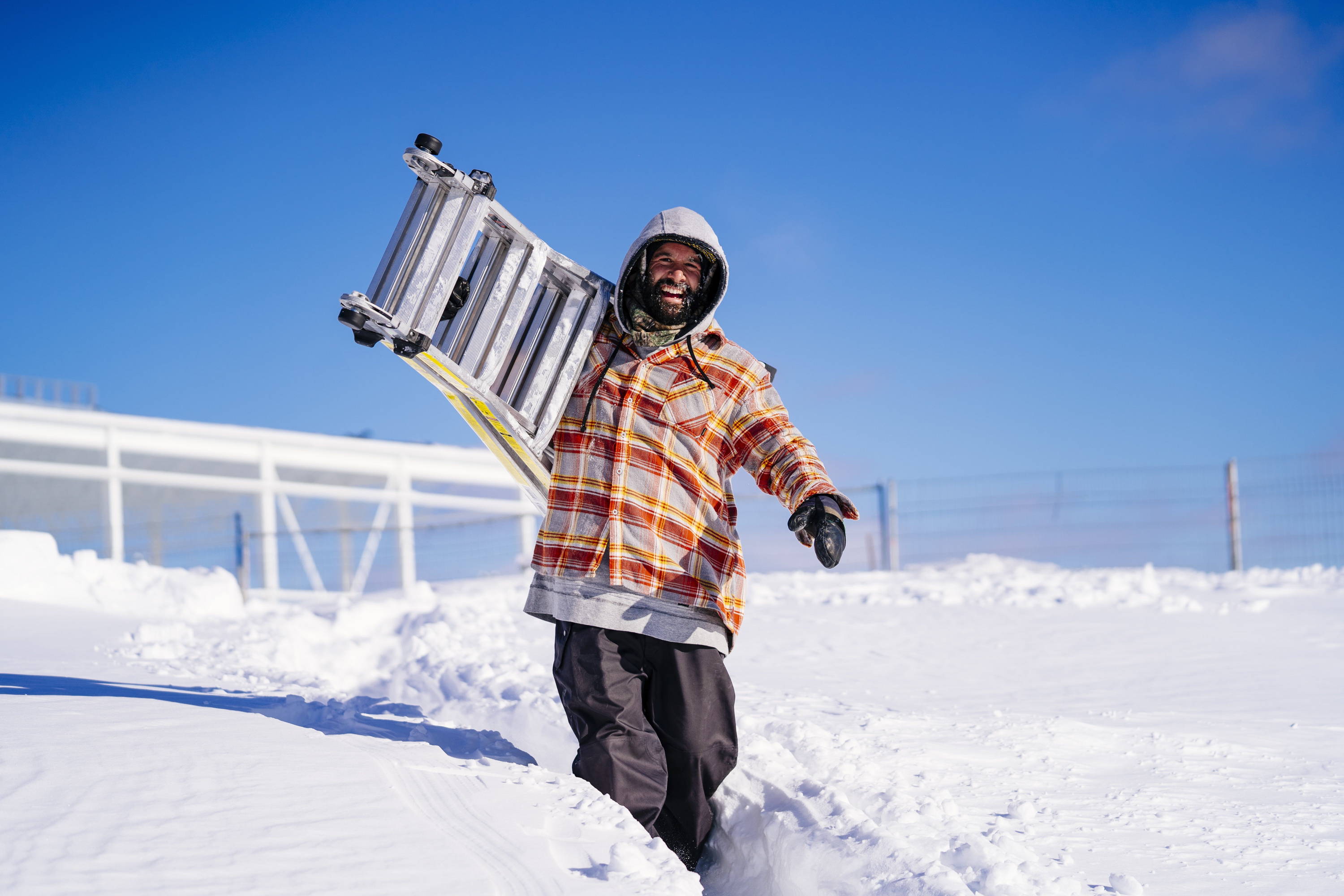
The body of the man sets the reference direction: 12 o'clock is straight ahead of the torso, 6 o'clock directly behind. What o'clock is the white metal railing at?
The white metal railing is roughly at 5 o'clock from the man.

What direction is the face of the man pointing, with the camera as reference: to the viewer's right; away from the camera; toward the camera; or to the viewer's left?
toward the camera

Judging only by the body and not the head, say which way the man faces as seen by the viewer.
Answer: toward the camera
